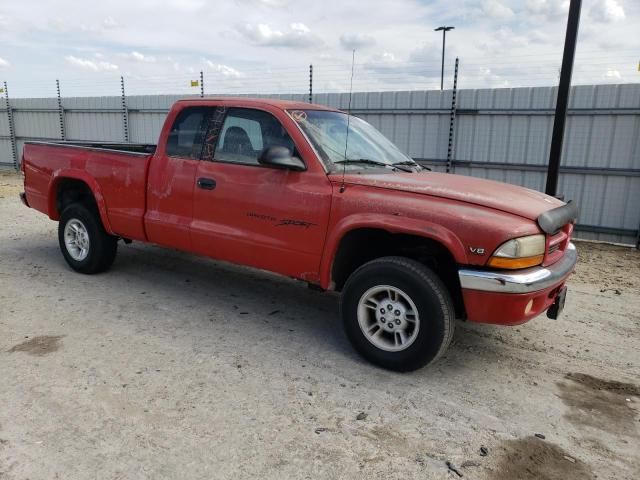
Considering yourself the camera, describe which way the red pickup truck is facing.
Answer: facing the viewer and to the right of the viewer

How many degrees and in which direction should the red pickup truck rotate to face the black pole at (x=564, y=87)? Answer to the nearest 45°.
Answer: approximately 90° to its left

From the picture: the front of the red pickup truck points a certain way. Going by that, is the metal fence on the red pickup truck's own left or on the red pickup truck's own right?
on the red pickup truck's own left
